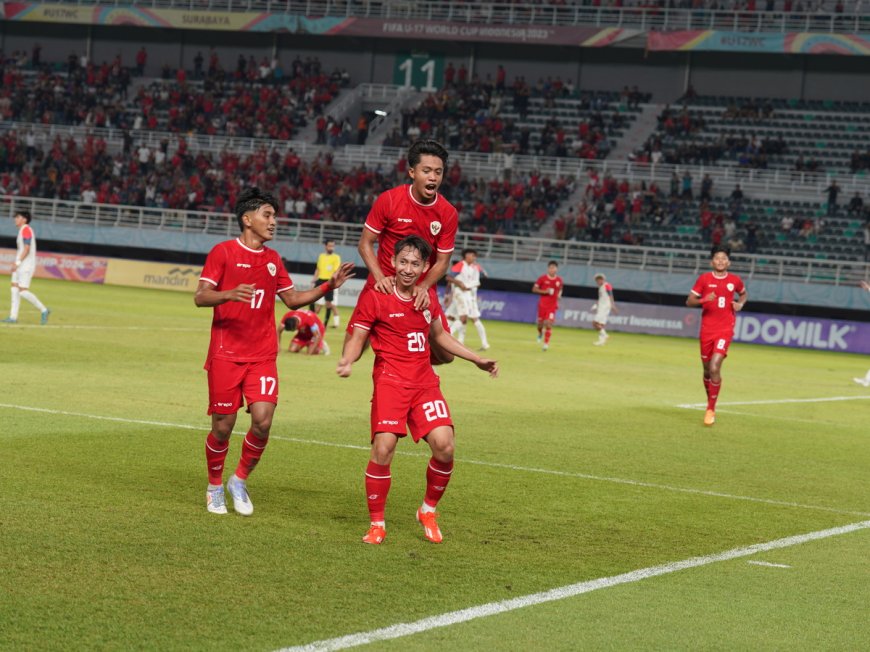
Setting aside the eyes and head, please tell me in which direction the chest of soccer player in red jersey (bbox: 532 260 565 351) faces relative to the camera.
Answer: toward the camera

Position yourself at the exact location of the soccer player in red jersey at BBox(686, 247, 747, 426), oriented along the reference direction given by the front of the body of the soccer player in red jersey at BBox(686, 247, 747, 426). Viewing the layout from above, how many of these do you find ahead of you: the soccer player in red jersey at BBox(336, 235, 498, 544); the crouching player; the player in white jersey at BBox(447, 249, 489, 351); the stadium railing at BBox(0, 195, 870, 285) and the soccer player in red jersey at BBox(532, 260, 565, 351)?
1

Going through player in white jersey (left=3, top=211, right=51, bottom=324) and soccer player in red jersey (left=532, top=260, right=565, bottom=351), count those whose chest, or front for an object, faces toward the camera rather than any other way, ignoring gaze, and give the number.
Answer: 1

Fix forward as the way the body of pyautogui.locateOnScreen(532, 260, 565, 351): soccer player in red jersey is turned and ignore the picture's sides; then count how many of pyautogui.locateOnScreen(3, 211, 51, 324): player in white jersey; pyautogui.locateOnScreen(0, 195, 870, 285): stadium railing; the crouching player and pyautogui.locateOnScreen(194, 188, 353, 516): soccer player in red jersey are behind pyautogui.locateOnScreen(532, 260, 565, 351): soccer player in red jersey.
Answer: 1

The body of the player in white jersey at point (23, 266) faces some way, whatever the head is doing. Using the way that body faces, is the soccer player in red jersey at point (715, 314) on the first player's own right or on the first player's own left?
on the first player's own left

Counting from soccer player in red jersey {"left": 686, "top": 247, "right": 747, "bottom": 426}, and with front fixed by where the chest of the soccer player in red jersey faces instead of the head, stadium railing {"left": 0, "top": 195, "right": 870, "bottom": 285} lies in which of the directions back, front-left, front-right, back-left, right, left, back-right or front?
back

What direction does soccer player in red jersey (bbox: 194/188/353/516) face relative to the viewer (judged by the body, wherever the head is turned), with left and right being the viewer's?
facing the viewer and to the right of the viewer

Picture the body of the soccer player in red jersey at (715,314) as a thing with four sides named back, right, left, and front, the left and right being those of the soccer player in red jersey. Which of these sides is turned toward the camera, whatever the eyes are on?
front

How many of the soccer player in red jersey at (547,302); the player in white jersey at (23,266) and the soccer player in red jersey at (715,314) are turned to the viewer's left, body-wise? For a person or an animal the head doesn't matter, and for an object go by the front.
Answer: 1

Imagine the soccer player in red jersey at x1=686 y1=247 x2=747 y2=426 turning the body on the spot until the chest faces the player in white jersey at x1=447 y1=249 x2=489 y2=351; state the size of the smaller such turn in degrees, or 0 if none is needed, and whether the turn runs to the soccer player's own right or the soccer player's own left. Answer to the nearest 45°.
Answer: approximately 135° to the soccer player's own right

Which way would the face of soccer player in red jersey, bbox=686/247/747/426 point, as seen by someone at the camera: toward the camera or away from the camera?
toward the camera

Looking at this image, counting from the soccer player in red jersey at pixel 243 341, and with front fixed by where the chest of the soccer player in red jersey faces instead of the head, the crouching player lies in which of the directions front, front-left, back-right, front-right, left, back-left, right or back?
back-left

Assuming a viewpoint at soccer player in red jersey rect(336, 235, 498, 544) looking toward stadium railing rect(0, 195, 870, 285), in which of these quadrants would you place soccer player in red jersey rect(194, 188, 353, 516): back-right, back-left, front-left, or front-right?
front-left

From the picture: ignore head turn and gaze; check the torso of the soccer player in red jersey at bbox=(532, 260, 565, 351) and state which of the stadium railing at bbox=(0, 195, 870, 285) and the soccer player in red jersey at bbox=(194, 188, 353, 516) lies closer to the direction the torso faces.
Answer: the soccer player in red jersey

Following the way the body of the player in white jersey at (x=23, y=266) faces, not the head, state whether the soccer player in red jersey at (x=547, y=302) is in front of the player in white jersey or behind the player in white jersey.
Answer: behind

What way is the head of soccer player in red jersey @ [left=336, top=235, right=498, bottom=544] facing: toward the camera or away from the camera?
toward the camera

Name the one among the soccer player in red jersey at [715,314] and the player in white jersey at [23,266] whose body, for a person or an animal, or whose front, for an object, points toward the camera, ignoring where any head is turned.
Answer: the soccer player in red jersey
